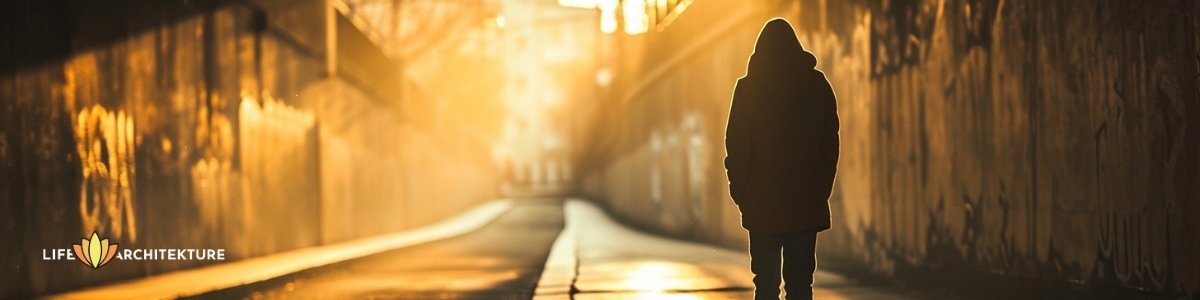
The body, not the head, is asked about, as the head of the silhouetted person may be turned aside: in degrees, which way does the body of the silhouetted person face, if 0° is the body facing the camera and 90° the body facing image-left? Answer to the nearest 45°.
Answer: approximately 180°
